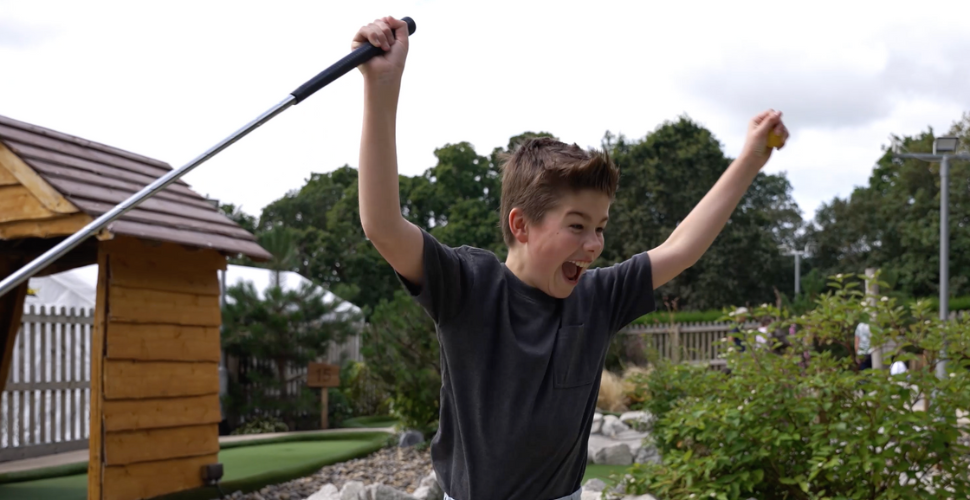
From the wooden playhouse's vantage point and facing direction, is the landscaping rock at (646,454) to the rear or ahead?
to the rear

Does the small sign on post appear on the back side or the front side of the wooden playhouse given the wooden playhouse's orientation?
on the back side

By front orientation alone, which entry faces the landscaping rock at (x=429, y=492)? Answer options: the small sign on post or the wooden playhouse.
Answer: the small sign on post

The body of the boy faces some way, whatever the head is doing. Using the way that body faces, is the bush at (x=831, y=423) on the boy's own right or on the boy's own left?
on the boy's own left

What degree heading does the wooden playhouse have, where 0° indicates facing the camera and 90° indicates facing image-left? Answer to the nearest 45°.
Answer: approximately 45°

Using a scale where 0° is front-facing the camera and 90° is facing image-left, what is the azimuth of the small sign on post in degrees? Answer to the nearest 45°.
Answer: approximately 0°

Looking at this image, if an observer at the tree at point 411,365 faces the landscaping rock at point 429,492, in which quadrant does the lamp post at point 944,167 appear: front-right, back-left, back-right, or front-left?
back-left
